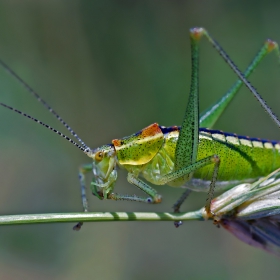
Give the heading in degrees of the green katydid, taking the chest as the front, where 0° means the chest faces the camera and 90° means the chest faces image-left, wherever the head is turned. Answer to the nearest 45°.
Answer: approximately 90°
